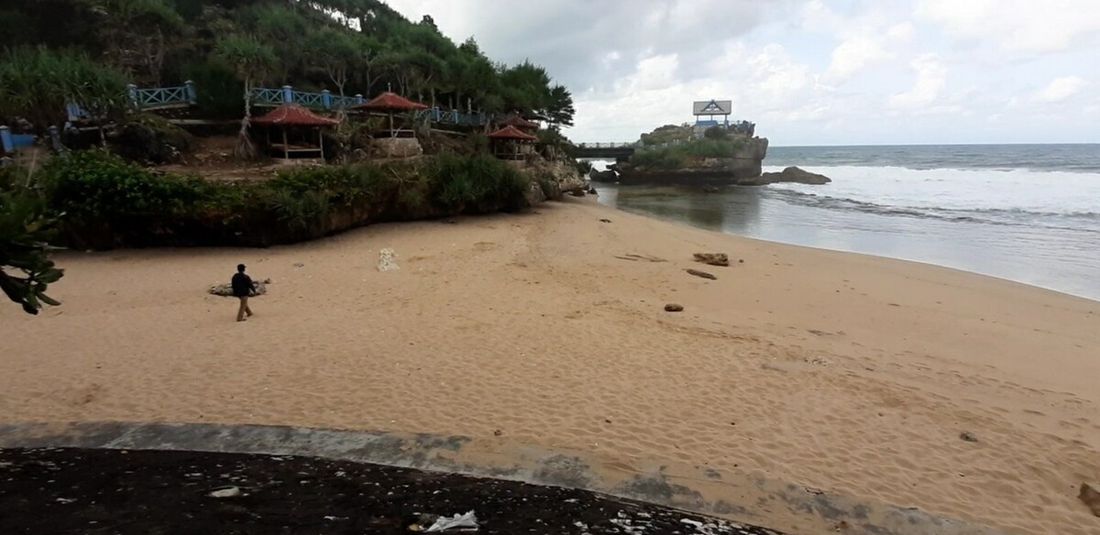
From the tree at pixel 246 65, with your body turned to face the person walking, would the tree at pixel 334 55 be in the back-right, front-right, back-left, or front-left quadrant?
back-left

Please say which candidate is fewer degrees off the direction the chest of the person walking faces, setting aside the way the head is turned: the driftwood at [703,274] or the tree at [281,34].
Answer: the tree
